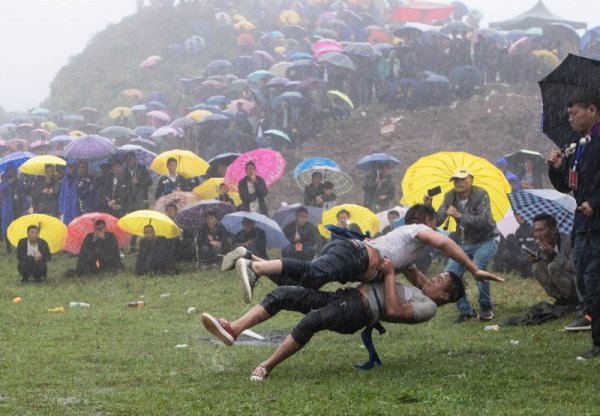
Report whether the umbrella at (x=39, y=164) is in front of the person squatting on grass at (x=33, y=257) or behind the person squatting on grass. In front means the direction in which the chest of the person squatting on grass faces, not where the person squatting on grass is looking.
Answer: behind

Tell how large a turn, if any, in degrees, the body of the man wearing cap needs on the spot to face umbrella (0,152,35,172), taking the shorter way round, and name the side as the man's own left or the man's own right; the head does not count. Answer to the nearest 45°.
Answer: approximately 90° to the man's own right

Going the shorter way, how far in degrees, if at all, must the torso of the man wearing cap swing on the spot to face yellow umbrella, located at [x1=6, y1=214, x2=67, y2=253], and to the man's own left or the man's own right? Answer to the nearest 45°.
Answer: approximately 90° to the man's own right

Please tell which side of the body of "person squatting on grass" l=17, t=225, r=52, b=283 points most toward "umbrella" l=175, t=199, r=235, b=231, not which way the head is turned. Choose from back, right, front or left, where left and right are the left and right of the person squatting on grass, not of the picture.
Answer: left

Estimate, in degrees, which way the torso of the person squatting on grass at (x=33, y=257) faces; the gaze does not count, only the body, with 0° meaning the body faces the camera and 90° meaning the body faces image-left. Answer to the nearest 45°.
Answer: approximately 0°

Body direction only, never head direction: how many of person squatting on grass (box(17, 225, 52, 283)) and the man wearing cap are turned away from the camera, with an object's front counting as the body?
0

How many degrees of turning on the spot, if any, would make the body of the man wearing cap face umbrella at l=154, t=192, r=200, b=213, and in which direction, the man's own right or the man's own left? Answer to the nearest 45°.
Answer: approximately 90° to the man's own right

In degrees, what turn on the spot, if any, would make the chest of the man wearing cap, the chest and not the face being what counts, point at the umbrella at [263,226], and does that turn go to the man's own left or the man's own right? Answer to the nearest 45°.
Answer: approximately 90° to the man's own right

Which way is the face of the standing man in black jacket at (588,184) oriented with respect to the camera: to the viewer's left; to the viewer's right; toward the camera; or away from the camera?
to the viewer's left

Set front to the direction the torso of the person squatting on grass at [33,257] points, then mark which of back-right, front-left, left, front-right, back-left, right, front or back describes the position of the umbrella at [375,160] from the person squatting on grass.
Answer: left

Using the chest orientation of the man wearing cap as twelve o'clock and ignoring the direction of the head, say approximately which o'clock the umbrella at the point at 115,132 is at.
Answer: The umbrella is roughly at 3 o'clock from the man wearing cap.

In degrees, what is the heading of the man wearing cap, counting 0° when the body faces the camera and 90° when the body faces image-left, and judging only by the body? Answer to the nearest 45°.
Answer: approximately 45°
